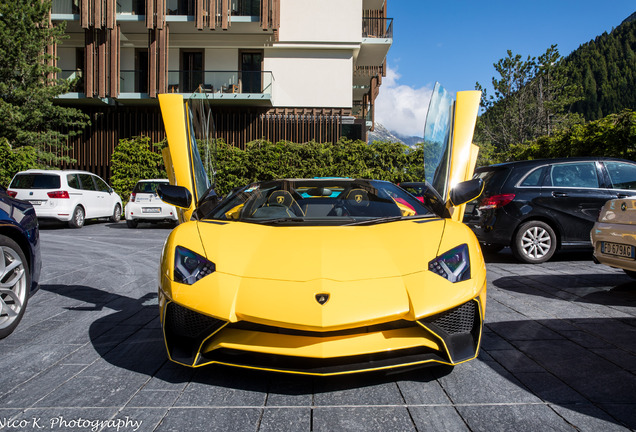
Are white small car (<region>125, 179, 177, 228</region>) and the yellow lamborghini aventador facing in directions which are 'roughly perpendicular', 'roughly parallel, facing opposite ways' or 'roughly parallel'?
roughly parallel, facing opposite ways

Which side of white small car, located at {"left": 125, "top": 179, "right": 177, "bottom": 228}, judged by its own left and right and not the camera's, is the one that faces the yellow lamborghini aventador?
back

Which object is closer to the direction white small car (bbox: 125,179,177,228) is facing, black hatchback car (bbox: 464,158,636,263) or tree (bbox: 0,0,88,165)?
the tree

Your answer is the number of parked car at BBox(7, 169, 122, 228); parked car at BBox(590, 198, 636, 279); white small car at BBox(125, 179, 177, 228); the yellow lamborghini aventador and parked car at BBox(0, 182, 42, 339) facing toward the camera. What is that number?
1

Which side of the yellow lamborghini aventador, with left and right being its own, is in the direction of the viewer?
front

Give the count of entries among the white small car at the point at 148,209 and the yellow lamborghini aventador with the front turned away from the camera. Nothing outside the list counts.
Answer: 1

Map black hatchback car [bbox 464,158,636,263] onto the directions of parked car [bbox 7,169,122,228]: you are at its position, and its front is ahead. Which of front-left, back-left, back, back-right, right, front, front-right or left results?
right

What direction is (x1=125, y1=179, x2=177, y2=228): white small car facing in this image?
away from the camera

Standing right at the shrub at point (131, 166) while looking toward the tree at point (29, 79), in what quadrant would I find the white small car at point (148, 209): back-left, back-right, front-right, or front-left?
back-left

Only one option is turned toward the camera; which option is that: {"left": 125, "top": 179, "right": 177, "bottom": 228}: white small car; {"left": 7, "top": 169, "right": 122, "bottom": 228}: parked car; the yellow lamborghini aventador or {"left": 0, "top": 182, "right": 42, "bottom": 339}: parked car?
the yellow lamborghini aventador

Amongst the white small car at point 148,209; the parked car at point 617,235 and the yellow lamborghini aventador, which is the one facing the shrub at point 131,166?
the white small car

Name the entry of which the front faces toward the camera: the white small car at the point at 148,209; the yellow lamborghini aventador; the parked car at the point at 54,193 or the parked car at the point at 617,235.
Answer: the yellow lamborghini aventador

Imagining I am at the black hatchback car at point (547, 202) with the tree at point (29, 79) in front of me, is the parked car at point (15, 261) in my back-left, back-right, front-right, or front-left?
front-left
